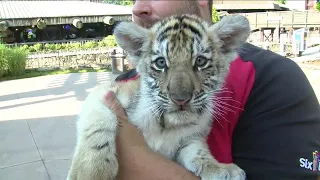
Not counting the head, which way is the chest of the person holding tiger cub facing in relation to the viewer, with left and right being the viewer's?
facing the viewer and to the left of the viewer

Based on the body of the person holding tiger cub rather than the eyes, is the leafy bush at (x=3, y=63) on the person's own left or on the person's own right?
on the person's own right

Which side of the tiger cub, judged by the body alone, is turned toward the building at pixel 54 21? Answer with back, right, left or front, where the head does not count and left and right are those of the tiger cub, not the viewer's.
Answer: back

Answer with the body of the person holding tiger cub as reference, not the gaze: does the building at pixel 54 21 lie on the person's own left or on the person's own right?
on the person's own right

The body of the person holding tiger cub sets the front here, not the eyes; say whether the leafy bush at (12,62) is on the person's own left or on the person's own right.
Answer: on the person's own right

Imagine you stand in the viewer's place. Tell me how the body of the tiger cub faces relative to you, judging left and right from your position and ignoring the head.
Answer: facing the viewer
